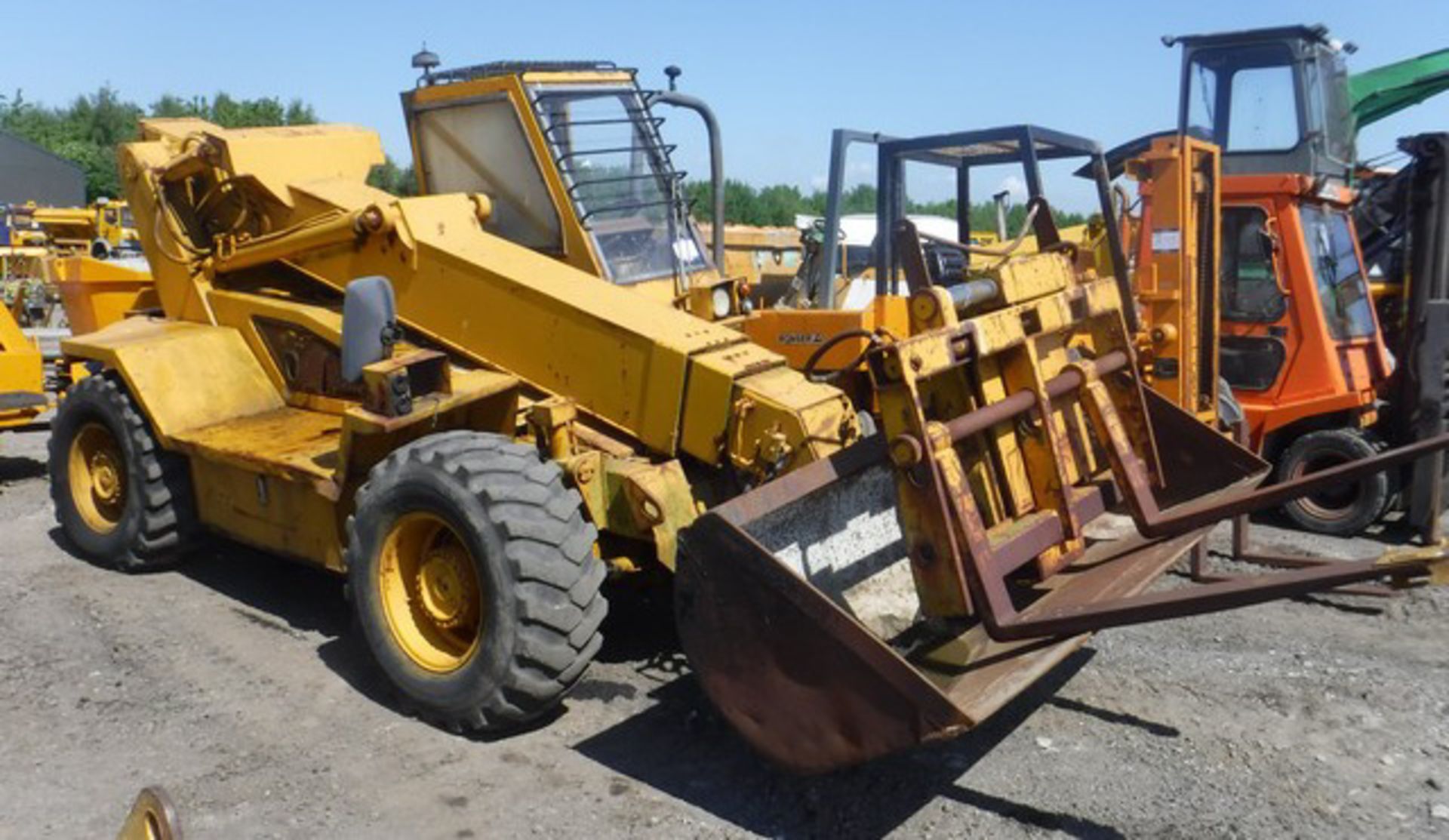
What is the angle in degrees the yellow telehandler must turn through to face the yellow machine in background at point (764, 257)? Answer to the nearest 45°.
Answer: approximately 135° to its left

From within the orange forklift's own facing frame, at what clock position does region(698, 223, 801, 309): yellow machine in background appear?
The yellow machine in background is roughly at 6 o'clock from the orange forklift.

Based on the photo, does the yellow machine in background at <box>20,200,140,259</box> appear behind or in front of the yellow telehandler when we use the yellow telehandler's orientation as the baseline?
behind

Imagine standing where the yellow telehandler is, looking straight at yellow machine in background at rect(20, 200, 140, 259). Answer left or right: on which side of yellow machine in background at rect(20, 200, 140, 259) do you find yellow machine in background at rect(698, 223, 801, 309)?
right

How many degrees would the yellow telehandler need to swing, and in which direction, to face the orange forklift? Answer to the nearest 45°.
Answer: approximately 90° to its left
